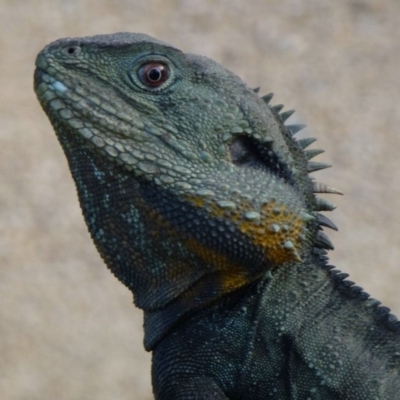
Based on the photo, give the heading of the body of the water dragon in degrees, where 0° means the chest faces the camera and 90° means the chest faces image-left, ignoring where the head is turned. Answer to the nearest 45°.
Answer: approximately 90°
